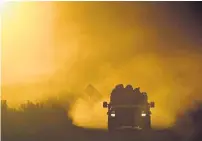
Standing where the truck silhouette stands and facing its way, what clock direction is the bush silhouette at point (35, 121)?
The bush silhouette is roughly at 3 o'clock from the truck silhouette.

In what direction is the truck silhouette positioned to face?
toward the camera
